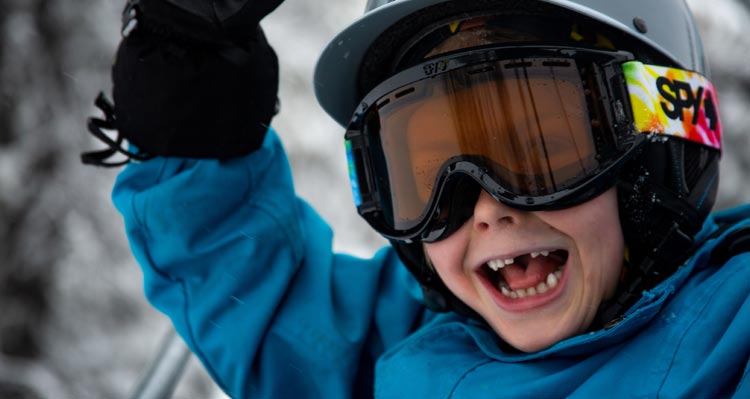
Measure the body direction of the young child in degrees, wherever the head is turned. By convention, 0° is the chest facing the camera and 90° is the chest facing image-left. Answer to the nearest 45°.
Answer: approximately 45°

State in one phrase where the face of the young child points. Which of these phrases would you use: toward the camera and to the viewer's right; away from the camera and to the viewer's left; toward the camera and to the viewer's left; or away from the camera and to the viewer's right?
toward the camera and to the viewer's left
